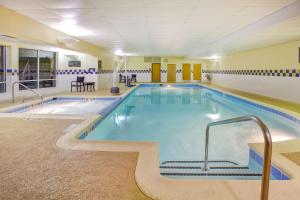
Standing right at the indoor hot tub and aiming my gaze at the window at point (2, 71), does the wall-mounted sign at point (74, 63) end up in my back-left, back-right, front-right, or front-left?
front-right

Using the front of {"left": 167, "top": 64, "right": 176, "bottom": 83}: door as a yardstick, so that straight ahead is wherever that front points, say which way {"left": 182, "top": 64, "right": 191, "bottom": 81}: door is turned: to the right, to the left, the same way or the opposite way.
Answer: the same way

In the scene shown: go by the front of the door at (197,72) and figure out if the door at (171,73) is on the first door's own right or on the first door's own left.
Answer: on the first door's own right

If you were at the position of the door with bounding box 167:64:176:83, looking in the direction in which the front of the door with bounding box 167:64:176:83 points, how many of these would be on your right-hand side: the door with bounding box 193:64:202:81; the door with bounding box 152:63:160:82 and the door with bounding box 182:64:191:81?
1

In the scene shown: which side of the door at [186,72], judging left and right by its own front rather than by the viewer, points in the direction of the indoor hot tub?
front

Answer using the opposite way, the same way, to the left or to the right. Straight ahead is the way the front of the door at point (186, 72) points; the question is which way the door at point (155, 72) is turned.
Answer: the same way

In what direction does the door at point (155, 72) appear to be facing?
toward the camera

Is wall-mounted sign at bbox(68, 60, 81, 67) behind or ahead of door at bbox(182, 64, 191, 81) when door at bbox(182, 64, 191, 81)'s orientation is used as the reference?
ahead

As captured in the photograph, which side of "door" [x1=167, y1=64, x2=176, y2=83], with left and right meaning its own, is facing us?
front

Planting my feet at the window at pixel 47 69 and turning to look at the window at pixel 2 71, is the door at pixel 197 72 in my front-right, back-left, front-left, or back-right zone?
back-left

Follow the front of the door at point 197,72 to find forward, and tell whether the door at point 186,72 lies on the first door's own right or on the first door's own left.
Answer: on the first door's own right

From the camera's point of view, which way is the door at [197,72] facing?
toward the camera

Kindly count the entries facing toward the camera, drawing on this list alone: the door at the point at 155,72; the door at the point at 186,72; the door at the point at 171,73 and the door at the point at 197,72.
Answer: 4

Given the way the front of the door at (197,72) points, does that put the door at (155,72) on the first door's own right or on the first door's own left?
on the first door's own right
